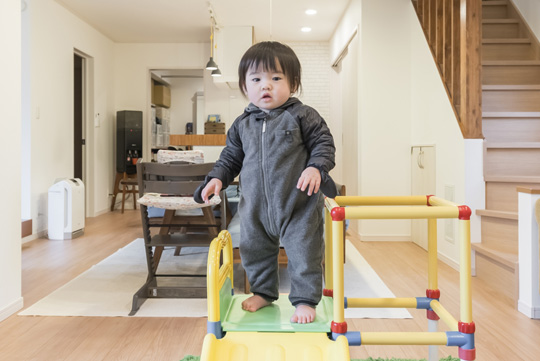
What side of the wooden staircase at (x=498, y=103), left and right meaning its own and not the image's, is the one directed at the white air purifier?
right

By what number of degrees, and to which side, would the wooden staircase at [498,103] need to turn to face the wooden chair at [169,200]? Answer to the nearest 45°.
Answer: approximately 45° to its right

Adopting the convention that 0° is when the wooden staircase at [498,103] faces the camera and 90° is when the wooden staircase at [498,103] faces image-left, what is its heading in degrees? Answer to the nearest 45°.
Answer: approximately 0°
